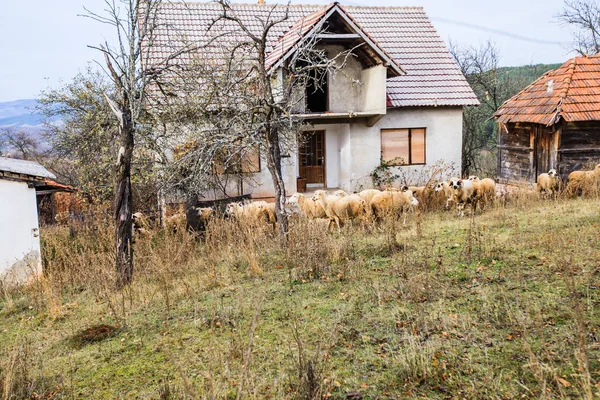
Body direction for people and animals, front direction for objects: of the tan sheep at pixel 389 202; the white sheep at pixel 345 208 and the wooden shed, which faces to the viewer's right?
the tan sheep at pixel 389 202

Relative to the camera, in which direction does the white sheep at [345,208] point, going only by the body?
to the viewer's left

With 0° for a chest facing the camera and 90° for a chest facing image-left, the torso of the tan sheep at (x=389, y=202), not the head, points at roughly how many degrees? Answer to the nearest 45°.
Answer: approximately 270°

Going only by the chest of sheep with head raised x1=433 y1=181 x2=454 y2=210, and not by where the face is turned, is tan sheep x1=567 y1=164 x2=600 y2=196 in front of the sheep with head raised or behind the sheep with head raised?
behind

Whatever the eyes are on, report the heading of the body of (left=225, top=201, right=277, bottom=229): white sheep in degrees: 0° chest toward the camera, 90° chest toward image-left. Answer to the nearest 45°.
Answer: approximately 90°

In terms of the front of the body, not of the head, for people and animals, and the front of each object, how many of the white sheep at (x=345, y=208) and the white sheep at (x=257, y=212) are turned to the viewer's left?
2

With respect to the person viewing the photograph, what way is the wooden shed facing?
facing the viewer and to the left of the viewer

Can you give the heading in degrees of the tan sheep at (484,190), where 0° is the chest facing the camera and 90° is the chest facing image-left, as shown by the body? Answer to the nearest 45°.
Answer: approximately 45°

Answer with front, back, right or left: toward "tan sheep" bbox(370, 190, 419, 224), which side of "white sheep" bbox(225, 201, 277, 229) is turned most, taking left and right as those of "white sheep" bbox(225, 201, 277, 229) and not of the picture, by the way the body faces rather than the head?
back

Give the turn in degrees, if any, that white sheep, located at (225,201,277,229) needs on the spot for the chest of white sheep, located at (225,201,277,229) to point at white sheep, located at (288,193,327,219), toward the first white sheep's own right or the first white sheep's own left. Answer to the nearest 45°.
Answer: approximately 180°
